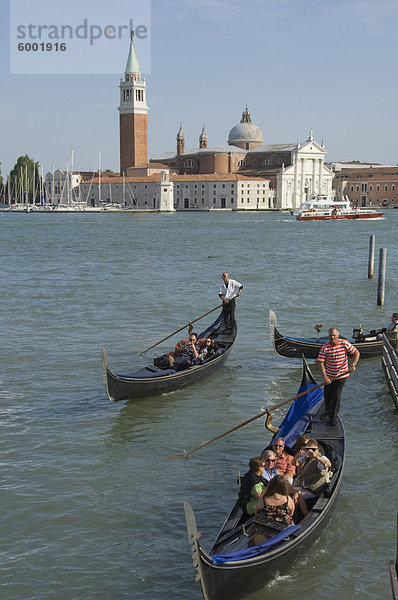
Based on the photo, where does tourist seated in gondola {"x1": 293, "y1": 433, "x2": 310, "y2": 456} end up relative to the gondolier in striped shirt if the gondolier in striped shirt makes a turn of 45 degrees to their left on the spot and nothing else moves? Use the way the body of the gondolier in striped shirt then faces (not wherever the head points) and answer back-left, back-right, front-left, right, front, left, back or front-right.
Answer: front

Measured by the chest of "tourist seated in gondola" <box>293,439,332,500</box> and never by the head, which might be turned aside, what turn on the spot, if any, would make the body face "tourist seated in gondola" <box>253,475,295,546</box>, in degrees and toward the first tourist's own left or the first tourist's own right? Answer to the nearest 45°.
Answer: approximately 45° to the first tourist's own left

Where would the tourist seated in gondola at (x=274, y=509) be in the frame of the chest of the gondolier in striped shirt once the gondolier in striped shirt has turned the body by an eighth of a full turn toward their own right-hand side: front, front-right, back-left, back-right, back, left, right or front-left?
left

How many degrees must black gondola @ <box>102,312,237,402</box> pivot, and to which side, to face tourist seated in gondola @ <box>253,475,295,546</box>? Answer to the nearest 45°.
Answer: approximately 45° to its left

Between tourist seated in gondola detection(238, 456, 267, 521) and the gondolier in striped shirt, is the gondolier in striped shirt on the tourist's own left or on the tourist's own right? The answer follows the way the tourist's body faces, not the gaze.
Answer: on the tourist's own left

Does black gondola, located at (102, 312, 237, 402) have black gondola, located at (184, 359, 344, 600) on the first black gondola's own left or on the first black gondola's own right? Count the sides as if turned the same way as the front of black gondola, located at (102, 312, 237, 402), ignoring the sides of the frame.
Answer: on the first black gondola's own left

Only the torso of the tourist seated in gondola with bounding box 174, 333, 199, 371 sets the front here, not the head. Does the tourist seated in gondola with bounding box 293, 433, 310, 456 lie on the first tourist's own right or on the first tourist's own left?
on the first tourist's own left

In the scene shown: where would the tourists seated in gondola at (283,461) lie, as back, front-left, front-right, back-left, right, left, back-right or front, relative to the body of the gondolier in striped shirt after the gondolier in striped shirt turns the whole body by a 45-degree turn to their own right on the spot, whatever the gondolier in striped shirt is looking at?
left

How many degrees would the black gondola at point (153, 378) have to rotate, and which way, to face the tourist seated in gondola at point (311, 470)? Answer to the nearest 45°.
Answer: approximately 45° to its left

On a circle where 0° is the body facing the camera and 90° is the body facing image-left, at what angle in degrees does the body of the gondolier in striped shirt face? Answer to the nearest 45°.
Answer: approximately 45°
